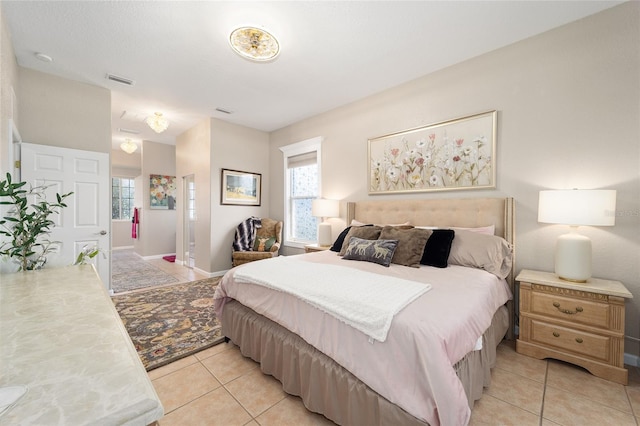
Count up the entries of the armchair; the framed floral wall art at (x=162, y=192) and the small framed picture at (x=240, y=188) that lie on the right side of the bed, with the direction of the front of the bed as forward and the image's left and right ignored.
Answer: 3

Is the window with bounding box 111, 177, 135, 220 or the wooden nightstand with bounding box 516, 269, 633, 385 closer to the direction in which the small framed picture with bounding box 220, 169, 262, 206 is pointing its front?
the wooden nightstand

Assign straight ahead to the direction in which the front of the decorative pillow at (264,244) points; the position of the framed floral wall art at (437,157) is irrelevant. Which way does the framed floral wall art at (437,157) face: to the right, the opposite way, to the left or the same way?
to the right

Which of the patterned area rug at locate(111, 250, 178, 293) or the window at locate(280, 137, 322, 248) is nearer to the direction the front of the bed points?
the patterned area rug

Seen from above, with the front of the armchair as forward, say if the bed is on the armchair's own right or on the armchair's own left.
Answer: on the armchair's own left

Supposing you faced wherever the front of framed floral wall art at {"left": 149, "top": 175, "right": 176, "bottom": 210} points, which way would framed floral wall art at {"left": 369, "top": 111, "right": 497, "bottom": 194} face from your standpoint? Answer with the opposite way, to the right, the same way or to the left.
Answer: to the right

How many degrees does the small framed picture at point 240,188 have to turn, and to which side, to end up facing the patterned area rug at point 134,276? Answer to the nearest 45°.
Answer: approximately 135° to its right

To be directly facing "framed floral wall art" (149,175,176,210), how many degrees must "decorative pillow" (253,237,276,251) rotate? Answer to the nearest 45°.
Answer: approximately 135° to its right

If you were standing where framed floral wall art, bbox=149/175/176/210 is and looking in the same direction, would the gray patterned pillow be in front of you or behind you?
in front

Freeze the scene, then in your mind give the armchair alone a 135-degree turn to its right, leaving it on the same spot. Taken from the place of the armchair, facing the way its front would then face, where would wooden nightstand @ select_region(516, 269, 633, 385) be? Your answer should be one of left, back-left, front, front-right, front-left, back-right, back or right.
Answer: back-right

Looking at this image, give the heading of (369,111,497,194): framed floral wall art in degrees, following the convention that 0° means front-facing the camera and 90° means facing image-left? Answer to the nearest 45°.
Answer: approximately 45°

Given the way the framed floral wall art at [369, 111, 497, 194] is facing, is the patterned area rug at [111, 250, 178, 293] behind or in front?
in front
